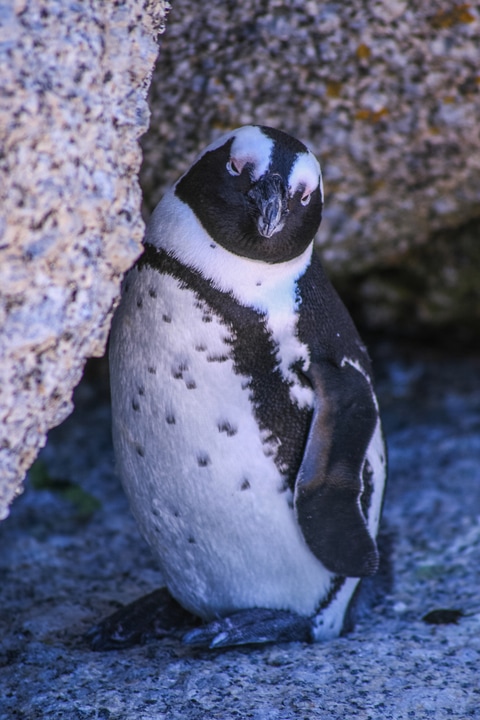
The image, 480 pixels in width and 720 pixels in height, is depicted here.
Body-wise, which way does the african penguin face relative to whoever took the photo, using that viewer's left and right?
facing the viewer and to the left of the viewer
